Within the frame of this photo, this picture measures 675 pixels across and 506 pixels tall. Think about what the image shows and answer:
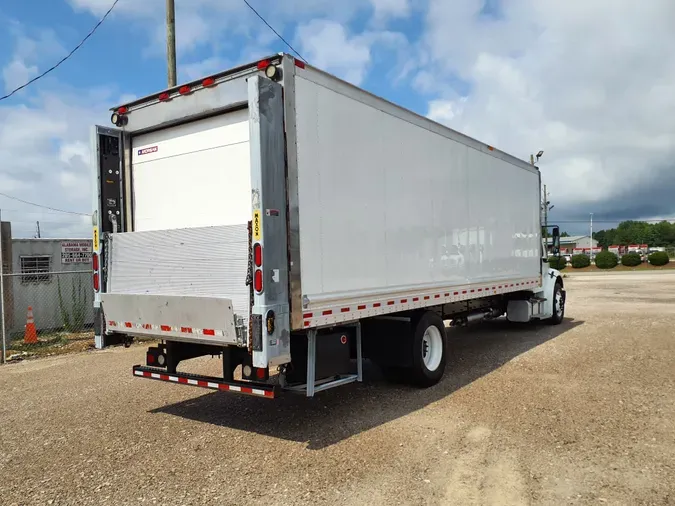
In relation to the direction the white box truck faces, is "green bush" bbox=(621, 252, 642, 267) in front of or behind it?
in front

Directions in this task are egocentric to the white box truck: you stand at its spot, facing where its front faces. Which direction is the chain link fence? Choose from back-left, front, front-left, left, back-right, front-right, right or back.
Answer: left

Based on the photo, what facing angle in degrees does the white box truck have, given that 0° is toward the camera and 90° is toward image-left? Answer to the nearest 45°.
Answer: approximately 225°

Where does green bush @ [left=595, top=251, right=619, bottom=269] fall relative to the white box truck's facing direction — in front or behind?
in front

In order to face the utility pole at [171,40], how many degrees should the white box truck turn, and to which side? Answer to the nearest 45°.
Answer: approximately 90° to its left

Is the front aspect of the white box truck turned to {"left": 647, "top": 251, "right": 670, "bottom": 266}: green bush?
yes

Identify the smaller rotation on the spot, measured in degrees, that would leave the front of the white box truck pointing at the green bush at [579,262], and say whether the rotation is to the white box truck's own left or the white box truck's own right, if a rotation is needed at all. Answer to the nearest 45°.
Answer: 0° — it already faces it

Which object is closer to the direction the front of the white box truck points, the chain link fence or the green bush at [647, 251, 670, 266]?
the green bush

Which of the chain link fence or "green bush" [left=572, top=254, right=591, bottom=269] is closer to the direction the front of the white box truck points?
the green bush

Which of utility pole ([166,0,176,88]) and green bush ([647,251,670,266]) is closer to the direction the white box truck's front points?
the green bush
